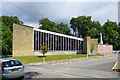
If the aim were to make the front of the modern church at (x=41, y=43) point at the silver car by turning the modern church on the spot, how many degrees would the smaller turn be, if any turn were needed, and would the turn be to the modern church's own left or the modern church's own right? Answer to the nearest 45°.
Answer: approximately 45° to the modern church's own right

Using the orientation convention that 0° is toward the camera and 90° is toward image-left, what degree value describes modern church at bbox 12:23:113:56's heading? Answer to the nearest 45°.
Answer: approximately 315°
